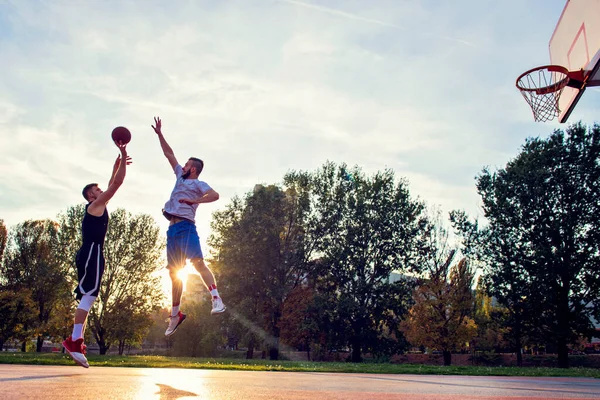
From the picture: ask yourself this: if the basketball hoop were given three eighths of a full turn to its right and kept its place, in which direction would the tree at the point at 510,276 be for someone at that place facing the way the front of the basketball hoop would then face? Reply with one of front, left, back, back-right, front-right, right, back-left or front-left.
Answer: front-left

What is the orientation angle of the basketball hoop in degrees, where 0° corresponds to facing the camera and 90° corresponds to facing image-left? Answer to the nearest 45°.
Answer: approximately 90°

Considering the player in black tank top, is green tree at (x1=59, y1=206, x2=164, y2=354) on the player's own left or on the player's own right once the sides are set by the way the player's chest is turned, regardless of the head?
on the player's own left

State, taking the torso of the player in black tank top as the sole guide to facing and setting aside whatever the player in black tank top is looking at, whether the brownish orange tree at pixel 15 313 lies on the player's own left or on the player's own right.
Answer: on the player's own left

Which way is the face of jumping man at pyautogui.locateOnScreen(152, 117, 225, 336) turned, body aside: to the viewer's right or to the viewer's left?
to the viewer's left

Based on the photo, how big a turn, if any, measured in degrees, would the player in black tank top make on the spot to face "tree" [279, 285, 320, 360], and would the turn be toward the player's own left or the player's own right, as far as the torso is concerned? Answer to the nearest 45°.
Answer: approximately 45° to the player's own left

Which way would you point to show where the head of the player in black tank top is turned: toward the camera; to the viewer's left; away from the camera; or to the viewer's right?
to the viewer's right

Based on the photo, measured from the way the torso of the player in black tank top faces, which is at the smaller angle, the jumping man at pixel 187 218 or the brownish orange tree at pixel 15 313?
the jumping man

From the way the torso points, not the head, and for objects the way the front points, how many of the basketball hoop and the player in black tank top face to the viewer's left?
1

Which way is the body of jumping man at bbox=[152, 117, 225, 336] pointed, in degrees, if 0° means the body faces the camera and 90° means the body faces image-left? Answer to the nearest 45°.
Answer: approximately 45°

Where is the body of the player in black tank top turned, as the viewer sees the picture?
to the viewer's right

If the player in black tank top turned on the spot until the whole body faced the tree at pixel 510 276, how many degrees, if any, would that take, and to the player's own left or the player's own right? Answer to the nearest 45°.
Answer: approximately 45° to the player's own left

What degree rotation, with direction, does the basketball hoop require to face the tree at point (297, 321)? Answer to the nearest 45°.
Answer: approximately 45° to its right
